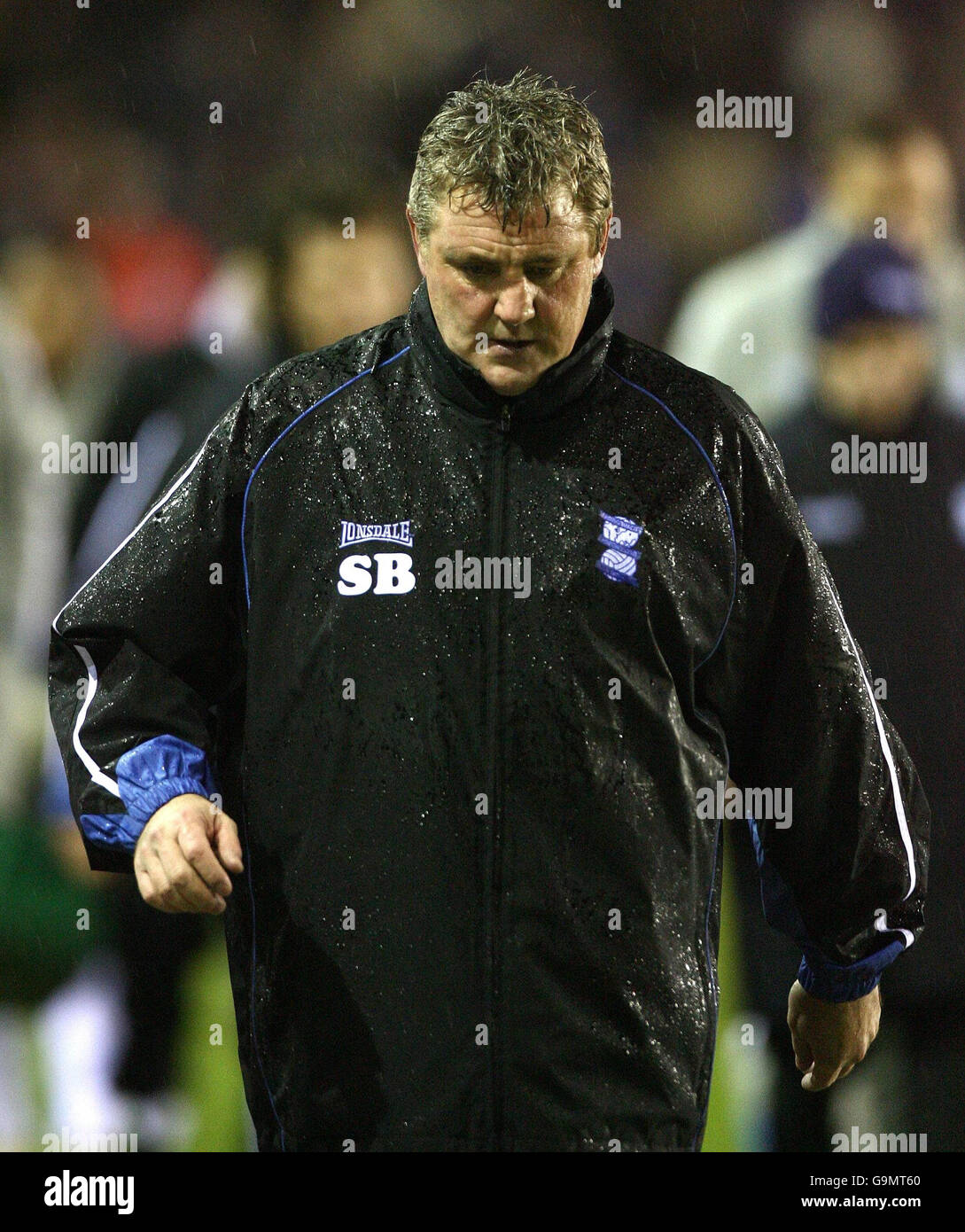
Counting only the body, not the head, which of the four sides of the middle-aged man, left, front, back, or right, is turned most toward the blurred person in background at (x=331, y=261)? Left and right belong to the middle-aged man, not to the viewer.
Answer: back

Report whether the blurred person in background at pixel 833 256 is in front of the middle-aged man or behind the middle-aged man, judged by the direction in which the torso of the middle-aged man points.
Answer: behind

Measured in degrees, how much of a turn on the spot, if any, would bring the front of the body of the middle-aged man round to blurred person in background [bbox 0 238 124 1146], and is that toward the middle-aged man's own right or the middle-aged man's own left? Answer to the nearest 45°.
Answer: approximately 135° to the middle-aged man's own right

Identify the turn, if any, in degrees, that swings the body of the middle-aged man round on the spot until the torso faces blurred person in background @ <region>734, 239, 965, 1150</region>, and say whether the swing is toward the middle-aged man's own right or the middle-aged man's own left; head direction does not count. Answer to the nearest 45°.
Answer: approximately 135° to the middle-aged man's own left

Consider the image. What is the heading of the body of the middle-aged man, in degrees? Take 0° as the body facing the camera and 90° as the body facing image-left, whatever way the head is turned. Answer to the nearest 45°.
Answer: approximately 0°

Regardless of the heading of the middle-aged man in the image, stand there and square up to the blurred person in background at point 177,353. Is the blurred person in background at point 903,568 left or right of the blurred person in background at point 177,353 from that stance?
right
